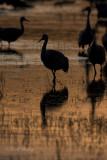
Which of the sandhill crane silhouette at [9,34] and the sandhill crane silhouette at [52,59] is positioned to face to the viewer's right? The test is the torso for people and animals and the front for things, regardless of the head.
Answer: the sandhill crane silhouette at [9,34]

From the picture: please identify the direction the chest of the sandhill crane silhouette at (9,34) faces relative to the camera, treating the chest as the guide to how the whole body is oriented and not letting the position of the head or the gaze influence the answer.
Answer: to the viewer's right

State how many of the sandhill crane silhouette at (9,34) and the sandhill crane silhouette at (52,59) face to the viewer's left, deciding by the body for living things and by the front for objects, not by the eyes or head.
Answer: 1

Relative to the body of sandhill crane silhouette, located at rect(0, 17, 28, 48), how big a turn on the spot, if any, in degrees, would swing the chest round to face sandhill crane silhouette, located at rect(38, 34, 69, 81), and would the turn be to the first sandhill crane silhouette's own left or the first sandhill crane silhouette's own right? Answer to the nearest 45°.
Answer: approximately 90° to the first sandhill crane silhouette's own right

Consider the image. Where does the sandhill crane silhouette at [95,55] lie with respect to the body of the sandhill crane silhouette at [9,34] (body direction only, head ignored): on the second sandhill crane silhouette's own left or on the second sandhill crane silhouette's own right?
on the second sandhill crane silhouette's own right

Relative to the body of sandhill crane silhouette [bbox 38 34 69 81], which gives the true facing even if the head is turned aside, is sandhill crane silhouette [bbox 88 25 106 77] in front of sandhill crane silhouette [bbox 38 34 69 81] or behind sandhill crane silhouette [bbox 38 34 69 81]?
behind

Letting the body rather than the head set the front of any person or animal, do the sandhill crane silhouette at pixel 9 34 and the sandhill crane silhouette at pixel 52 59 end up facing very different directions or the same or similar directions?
very different directions

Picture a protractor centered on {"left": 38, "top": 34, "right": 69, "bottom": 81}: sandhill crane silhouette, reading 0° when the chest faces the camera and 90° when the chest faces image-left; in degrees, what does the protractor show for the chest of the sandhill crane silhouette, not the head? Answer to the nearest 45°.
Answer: approximately 90°
